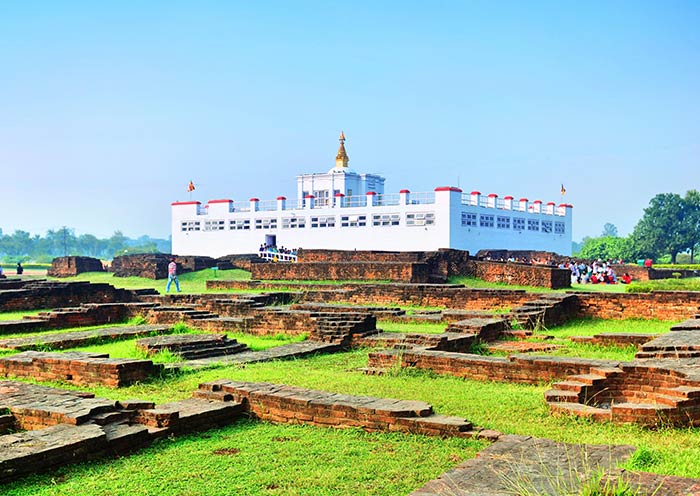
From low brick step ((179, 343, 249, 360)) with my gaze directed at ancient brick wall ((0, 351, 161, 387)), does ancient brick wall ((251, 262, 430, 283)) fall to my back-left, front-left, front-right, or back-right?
back-right

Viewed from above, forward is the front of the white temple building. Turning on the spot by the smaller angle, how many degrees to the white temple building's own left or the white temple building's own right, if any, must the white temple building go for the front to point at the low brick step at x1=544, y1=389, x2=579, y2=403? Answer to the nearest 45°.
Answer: approximately 45° to the white temple building's own left

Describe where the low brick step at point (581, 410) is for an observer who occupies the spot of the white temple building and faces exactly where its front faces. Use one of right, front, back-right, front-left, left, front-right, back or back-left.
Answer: front-left

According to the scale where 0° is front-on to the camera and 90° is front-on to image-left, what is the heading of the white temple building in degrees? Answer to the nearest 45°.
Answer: approximately 45°

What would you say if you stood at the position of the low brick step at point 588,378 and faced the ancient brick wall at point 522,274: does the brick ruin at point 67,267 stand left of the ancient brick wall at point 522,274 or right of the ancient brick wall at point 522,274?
left

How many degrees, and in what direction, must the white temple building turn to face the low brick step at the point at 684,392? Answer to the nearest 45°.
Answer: approximately 45° to its left

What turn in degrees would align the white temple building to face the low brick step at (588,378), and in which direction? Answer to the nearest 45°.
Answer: approximately 45° to its left

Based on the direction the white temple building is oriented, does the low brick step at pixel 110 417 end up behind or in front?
in front

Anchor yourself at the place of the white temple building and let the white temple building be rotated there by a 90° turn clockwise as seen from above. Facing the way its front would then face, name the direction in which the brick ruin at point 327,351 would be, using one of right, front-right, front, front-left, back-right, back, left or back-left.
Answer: back-left

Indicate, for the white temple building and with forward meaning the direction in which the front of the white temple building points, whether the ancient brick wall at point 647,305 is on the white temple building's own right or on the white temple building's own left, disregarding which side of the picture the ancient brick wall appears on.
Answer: on the white temple building's own left
